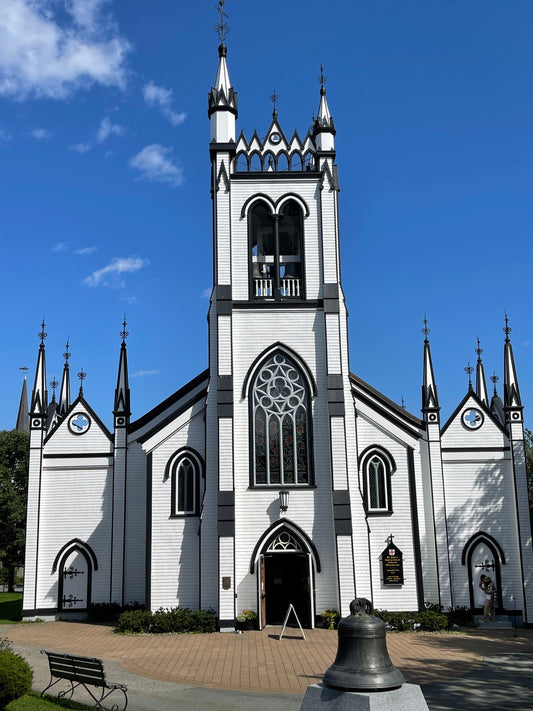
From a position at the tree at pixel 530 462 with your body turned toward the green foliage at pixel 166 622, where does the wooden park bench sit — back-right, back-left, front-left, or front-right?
front-left

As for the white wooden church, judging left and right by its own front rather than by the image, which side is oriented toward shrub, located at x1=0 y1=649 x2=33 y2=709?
front

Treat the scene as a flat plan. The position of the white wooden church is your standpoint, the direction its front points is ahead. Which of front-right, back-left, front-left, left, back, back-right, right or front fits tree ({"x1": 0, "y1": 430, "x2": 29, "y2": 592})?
back-right

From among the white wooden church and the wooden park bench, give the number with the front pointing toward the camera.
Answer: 1

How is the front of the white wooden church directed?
toward the camera

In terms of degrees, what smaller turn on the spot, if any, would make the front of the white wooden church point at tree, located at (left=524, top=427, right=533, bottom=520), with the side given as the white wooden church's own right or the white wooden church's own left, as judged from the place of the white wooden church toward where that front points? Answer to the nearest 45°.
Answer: approximately 135° to the white wooden church's own left

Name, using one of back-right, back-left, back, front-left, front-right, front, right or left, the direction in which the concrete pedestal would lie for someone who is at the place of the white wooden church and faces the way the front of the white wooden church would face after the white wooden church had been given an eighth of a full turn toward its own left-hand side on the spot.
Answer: front-right
